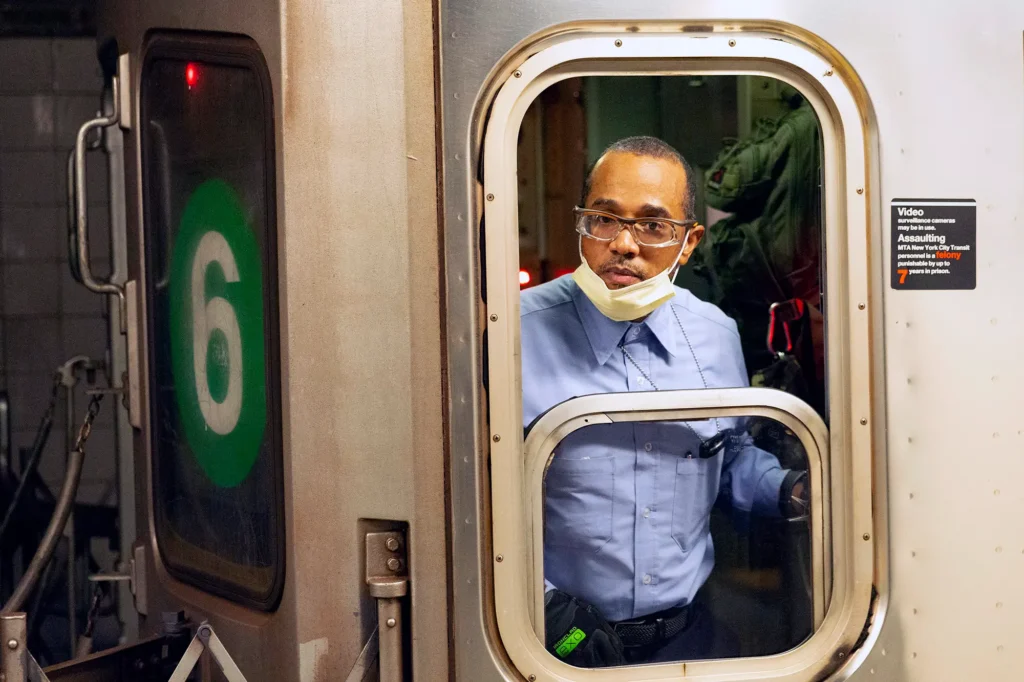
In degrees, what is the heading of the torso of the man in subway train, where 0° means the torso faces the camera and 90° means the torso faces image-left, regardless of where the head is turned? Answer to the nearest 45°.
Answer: approximately 0°
